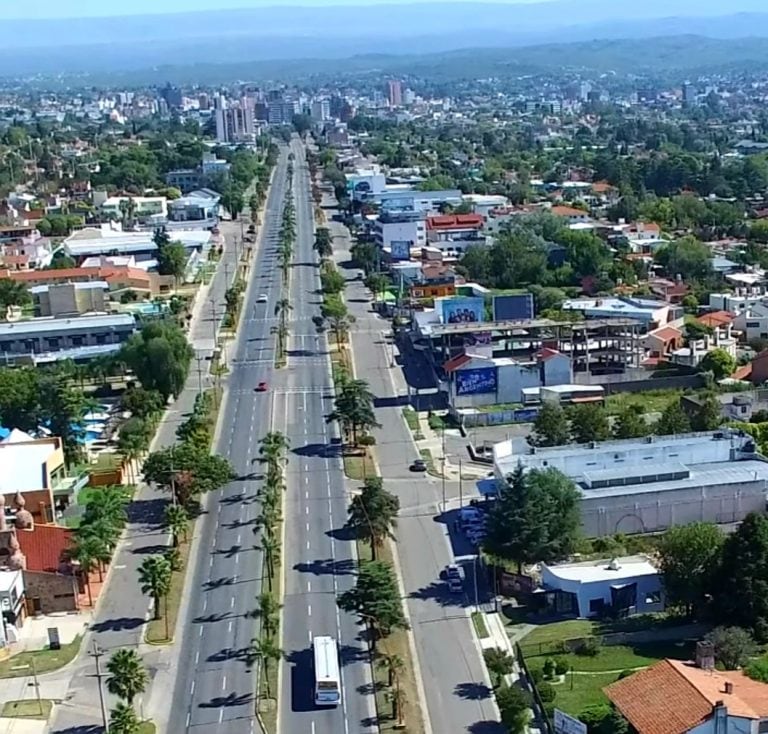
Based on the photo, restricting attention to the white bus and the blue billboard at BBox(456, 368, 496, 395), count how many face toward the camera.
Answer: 1

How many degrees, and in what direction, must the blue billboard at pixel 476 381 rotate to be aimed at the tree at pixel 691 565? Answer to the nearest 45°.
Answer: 0° — it already faces it

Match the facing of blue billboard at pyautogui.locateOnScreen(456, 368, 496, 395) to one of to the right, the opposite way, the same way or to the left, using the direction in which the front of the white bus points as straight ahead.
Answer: the opposite way

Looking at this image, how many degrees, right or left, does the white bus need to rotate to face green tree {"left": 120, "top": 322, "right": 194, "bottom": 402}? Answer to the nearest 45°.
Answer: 0° — it already faces it

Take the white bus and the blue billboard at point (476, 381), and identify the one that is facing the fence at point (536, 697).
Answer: the blue billboard

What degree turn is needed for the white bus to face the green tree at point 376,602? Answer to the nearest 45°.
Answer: approximately 45° to its right

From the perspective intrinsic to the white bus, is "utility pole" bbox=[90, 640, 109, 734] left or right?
on its left

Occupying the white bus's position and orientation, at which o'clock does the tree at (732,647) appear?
The tree is roughly at 3 o'clock from the white bus.

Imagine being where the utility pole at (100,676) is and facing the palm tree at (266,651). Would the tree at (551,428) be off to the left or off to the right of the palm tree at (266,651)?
left

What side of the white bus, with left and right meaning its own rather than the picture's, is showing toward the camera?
back

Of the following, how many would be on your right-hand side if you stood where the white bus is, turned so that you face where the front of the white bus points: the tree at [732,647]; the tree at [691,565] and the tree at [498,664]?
3

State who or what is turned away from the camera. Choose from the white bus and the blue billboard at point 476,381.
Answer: the white bus

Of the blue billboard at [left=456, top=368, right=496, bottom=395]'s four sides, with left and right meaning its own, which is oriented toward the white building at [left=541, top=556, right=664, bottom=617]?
front

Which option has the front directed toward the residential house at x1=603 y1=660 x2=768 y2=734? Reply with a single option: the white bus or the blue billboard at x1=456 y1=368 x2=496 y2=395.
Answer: the blue billboard

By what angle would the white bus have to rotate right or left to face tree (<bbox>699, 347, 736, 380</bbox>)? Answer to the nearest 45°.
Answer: approximately 45° to its right

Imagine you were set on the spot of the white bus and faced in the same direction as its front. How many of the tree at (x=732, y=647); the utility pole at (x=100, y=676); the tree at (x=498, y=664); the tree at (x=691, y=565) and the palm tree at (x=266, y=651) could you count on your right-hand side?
3

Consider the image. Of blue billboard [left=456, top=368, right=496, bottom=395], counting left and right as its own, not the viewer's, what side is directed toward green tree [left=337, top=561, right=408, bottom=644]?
front
